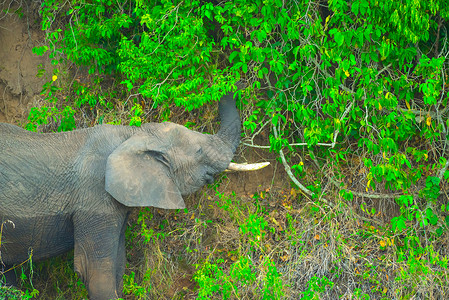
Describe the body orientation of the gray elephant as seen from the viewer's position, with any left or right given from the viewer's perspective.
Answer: facing to the right of the viewer

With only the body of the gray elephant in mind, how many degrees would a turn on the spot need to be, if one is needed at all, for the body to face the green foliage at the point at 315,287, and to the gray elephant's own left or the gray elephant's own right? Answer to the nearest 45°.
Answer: approximately 45° to the gray elephant's own right
